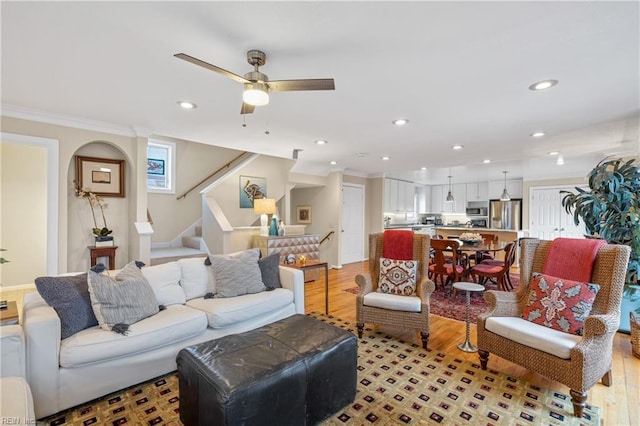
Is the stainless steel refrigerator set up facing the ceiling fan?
yes

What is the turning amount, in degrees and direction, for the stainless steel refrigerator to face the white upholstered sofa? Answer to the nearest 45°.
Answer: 0° — it already faces it

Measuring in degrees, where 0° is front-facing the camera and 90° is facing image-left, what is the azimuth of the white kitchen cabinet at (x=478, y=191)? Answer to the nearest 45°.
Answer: approximately 0°

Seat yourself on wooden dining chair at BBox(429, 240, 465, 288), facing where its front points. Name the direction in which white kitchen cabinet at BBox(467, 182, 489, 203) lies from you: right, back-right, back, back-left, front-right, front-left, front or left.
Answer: front-left

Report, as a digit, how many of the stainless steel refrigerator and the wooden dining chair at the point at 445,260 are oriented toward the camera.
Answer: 1

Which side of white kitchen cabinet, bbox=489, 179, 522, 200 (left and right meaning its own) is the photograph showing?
front

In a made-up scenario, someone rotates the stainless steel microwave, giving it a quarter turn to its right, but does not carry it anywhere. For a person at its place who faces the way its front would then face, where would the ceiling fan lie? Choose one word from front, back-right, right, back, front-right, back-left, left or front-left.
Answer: left

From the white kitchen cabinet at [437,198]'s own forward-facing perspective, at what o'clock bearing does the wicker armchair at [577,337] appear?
The wicker armchair is roughly at 12 o'clock from the white kitchen cabinet.

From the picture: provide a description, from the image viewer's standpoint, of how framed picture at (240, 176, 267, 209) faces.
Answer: facing the viewer and to the right of the viewer

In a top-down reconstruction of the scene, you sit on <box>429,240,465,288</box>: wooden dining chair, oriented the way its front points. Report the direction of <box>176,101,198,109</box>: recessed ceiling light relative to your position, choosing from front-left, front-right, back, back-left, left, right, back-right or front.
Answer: back

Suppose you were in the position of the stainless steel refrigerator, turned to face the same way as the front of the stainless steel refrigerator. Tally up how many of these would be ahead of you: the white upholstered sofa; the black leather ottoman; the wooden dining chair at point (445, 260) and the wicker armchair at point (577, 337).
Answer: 4

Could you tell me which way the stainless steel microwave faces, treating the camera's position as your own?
facing the viewer

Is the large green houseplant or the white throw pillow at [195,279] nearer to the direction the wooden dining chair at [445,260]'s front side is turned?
the large green houseplant

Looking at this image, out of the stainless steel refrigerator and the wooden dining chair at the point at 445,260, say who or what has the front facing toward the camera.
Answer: the stainless steel refrigerator

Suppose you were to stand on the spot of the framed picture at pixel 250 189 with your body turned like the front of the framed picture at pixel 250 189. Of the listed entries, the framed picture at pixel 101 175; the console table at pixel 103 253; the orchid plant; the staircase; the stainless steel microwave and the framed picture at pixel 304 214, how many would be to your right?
4

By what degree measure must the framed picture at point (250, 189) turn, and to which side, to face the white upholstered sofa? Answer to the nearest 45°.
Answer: approximately 45° to its right

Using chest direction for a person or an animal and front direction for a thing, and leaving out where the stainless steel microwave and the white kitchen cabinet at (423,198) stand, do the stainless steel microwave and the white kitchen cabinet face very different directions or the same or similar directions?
same or similar directions
